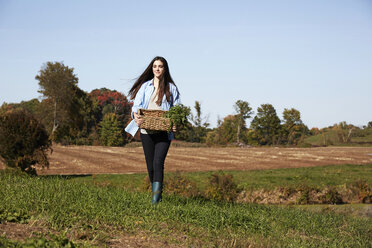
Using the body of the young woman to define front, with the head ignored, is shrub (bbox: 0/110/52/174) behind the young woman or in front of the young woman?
behind

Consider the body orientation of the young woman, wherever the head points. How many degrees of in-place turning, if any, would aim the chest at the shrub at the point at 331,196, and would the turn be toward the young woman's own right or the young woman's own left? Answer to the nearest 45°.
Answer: approximately 135° to the young woman's own left

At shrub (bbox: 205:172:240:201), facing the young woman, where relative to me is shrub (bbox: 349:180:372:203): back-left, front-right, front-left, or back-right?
back-left

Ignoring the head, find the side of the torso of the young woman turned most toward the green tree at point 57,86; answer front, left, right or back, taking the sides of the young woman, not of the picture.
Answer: back

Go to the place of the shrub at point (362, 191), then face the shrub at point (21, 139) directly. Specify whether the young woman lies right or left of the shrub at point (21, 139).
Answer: left

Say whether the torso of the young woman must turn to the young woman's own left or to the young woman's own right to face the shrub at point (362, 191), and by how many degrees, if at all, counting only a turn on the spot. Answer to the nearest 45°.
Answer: approximately 135° to the young woman's own left

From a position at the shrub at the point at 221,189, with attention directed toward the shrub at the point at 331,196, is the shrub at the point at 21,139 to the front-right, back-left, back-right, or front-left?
back-left

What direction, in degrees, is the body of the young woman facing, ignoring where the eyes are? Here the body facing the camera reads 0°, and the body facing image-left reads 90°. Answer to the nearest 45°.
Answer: approximately 0°
